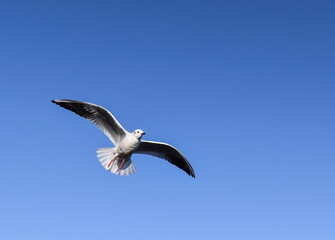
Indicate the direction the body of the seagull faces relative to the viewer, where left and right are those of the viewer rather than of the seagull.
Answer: facing the viewer and to the right of the viewer
